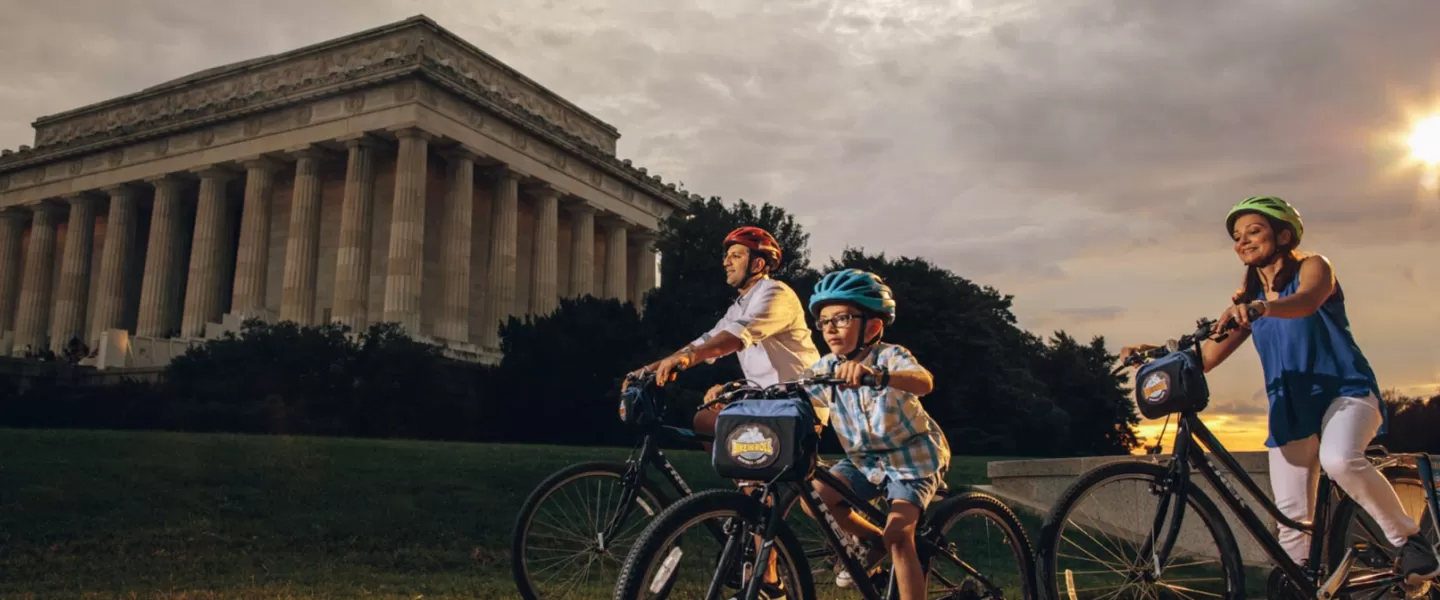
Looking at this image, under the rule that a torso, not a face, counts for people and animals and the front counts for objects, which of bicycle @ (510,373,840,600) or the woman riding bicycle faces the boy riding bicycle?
the woman riding bicycle

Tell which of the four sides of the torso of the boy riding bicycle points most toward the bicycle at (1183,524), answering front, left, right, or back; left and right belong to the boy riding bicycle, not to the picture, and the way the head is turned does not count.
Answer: back

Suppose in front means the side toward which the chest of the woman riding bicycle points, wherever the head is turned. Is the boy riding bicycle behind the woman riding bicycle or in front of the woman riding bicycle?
in front

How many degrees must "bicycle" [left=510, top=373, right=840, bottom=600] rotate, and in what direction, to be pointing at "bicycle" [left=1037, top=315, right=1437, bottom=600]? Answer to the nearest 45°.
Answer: approximately 180°

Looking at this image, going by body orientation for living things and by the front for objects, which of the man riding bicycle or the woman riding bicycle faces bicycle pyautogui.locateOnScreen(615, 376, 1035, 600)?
the woman riding bicycle

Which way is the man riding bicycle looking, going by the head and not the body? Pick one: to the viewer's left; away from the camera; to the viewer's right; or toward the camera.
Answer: to the viewer's left

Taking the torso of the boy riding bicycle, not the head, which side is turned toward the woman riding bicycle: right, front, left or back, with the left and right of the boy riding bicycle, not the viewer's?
back

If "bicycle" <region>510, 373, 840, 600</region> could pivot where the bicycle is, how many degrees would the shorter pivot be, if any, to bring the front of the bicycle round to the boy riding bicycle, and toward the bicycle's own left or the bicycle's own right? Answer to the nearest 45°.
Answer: approximately 135° to the bicycle's own left

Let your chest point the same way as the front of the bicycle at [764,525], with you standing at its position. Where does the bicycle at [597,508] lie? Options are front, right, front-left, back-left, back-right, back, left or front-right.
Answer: right

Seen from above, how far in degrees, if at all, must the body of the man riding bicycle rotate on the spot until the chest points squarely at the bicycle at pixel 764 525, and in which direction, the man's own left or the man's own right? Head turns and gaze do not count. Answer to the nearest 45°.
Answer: approximately 90° to the man's own left

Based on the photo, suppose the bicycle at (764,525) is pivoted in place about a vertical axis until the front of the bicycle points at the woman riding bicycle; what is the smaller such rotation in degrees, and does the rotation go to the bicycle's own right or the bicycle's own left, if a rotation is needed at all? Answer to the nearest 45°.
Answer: approximately 180°

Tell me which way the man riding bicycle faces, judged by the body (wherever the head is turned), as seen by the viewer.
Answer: to the viewer's left

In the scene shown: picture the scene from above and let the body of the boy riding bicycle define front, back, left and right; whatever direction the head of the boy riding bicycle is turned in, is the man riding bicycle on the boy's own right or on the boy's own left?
on the boy's own right

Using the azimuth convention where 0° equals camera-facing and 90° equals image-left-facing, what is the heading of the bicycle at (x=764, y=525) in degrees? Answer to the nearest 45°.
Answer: approximately 45°

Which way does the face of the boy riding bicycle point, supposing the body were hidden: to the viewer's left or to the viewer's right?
to the viewer's left

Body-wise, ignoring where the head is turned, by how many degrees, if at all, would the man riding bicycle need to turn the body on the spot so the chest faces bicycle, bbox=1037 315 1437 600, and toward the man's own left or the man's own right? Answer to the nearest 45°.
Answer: approximately 180°
